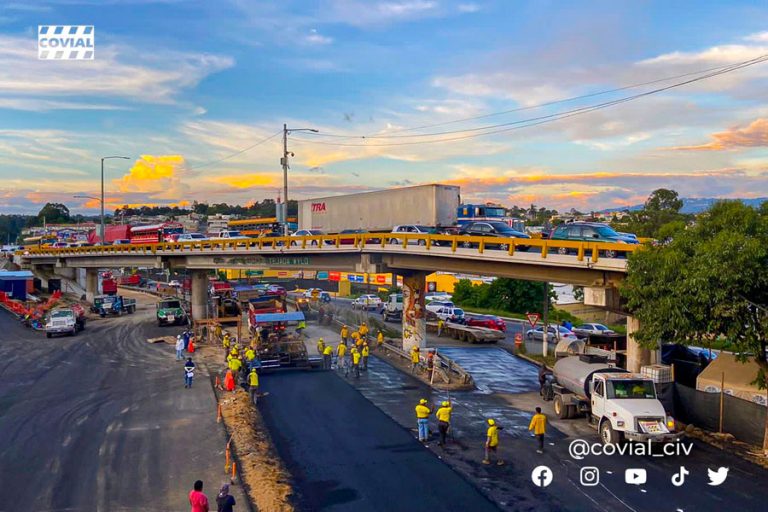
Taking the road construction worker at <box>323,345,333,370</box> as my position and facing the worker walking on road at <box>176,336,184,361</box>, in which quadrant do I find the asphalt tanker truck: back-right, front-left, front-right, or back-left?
back-left

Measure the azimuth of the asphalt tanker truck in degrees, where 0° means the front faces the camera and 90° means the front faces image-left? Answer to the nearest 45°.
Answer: approximately 315°

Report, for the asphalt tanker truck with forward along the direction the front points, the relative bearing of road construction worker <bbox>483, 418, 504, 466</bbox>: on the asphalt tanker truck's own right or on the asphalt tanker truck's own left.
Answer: on the asphalt tanker truck's own right
